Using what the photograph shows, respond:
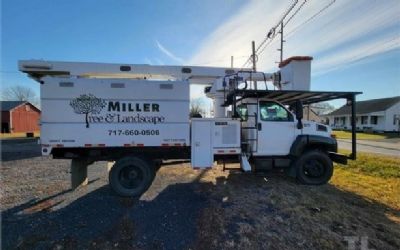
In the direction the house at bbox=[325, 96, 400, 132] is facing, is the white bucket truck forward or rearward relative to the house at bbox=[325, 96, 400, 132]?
forward

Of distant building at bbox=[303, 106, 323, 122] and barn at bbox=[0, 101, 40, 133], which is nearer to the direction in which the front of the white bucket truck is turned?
the distant building

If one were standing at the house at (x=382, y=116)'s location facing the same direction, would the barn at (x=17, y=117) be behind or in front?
in front

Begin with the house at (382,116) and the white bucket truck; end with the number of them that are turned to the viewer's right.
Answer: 1

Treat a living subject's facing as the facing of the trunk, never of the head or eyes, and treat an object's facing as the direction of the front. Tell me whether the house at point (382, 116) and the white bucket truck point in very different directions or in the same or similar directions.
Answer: very different directions

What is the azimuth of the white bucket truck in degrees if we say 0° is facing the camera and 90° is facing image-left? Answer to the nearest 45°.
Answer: approximately 270°

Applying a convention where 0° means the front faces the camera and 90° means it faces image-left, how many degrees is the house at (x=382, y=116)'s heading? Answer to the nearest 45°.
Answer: approximately 45°

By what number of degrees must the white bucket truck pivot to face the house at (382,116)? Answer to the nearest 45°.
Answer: approximately 45° to its left

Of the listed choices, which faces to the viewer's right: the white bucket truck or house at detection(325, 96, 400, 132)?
the white bucket truck

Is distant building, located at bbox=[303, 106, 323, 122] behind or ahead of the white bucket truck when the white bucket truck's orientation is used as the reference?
ahead
